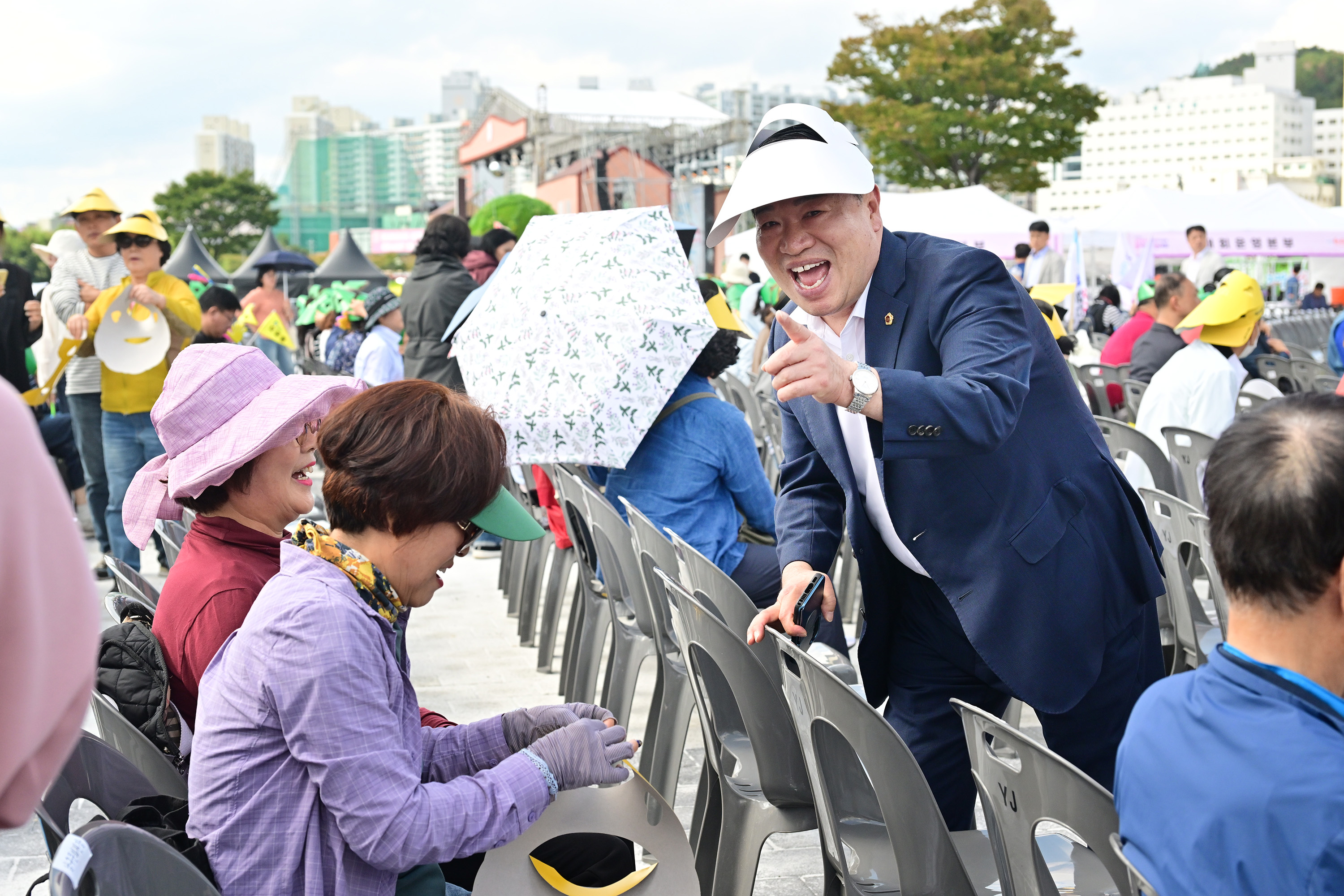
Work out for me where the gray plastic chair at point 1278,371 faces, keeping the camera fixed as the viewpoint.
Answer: facing away from the viewer and to the right of the viewer

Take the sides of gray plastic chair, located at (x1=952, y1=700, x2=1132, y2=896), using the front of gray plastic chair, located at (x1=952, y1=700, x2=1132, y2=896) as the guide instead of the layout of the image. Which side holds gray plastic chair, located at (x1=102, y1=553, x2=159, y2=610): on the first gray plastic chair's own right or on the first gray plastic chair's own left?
on the first gray plastic chair's own left

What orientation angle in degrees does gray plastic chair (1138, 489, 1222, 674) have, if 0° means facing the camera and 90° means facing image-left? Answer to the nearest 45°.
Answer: approximately 225°

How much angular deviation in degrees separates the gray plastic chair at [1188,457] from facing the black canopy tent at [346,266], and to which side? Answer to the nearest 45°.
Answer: approximately 90° to its left

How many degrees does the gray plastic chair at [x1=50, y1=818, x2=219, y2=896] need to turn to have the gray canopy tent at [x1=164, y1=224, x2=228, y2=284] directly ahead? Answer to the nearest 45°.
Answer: approximately 45° to its left

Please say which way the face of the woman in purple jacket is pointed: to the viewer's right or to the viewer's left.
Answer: to the viewer's right

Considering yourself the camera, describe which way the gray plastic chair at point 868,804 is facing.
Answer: facing away from the viewer and to the right of the viewer

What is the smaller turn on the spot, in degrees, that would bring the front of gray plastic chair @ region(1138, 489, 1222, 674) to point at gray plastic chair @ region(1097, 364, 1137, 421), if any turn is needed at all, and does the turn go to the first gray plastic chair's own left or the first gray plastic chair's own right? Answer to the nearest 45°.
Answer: approximately 45° to the first gray plastic chair's own left

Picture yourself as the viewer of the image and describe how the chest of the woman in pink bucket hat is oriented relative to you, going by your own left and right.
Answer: facing to the right of the viewer
